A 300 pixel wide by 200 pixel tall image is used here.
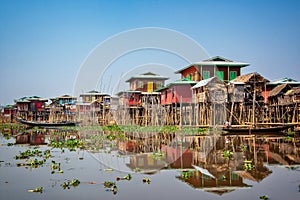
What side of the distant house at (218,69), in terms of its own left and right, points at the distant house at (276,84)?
left

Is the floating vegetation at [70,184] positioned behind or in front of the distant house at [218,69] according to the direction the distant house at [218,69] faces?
in front

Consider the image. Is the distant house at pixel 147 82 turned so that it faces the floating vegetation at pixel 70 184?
yes

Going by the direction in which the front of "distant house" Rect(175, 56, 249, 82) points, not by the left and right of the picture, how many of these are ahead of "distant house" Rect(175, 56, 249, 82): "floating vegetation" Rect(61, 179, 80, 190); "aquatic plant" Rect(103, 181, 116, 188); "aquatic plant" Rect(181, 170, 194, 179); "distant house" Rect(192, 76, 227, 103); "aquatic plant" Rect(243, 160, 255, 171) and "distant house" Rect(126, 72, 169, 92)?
5

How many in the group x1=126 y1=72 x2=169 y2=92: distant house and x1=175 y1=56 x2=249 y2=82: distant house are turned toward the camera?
2

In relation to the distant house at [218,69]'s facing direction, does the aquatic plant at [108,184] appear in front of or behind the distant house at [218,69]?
in front

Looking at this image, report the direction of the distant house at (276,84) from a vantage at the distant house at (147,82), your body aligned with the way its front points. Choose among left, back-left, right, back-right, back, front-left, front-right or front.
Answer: front-left

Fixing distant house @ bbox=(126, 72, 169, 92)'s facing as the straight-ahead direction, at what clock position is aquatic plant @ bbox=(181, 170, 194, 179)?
The aquatic plant is roughly at 12 o'clock from the distant house.

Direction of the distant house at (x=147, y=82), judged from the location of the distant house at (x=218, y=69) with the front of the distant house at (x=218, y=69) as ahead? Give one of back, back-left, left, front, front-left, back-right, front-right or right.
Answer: back-right

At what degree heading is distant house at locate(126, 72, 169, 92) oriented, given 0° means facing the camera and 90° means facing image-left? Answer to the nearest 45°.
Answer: approximately 0°

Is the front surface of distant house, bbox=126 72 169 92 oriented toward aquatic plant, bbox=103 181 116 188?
yes
